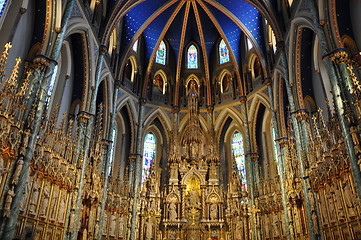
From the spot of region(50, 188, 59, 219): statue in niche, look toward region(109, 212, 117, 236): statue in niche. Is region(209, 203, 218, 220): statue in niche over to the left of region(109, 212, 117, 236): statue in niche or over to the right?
right

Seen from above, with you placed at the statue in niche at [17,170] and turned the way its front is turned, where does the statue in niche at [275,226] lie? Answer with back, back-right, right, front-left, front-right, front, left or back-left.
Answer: front-left

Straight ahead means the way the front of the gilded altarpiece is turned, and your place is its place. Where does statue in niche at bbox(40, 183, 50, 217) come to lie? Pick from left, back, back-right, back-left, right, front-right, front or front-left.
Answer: front-right

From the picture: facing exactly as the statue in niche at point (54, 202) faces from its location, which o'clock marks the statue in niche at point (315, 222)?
the statue in niche at point (315, 222) is roughly at 11 o'clock from the statue in niche at point (54, 202).

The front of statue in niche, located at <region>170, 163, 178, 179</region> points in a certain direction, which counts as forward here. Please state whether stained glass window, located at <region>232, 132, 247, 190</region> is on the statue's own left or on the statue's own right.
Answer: on the statue's own left

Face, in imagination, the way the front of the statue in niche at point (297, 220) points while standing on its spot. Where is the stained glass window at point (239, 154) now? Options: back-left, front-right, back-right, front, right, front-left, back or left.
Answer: right

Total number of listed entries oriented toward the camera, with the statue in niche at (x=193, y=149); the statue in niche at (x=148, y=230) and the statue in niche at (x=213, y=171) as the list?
3

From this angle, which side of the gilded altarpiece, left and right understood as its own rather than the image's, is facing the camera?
front

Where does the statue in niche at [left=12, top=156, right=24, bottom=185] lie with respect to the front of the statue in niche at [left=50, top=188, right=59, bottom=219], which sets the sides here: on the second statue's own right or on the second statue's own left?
on the second statue's own right

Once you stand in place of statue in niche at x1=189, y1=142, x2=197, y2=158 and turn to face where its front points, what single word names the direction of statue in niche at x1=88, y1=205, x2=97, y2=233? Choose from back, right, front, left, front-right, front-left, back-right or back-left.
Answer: front-right

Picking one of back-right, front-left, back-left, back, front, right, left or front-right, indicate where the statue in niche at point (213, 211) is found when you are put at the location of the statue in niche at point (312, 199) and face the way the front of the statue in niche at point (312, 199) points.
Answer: right

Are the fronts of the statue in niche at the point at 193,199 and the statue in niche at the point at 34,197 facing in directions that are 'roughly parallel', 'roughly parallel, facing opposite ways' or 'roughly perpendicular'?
roughly perpendicular

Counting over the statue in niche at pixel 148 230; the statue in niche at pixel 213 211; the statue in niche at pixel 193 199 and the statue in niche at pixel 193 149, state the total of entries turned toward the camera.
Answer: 4

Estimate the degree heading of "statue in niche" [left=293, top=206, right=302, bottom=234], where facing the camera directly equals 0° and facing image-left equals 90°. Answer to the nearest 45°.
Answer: approximately 45°

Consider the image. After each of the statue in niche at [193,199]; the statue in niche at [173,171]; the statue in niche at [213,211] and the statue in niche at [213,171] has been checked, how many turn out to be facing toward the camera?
4

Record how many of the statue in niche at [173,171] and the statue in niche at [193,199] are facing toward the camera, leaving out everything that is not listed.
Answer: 2

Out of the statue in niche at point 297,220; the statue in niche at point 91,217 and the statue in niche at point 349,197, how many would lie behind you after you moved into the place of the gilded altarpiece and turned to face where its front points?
0

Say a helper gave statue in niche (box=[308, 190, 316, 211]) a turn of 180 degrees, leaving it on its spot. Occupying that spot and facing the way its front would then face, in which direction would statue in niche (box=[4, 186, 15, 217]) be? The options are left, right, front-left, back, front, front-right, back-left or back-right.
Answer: back

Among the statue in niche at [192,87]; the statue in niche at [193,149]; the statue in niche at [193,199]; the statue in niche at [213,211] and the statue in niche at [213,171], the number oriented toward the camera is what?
5

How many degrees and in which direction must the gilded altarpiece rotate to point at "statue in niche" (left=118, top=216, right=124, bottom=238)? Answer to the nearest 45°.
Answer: approximately 90° to its right

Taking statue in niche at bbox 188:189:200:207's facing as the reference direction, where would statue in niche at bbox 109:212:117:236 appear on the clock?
statue in niche at bbox 109:212:117:236 is roughly at 2 o'clock from statue in niche at bbox 188:189:200:207.
